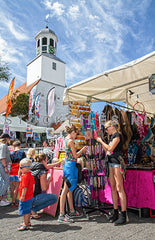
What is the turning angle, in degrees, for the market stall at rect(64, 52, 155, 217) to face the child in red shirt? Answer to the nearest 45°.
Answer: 0° — it already faces them

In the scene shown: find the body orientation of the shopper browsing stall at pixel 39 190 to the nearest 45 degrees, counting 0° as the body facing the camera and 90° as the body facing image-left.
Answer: approximately 270°

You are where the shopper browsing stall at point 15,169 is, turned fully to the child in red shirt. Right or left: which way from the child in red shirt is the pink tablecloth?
left

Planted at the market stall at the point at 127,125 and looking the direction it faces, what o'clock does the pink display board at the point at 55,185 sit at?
The pink display board is roughly at 1 o'clock from the market stall.

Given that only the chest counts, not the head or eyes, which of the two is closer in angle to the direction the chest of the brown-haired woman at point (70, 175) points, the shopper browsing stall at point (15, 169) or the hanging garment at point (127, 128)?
the hanging garment

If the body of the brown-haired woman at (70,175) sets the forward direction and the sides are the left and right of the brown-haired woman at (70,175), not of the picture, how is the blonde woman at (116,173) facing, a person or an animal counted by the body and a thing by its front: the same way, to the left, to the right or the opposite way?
the opposite way

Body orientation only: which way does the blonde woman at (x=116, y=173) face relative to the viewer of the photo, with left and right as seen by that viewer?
facing to the left of the viewer

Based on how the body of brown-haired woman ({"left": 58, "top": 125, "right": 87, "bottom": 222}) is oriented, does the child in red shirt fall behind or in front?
behind
